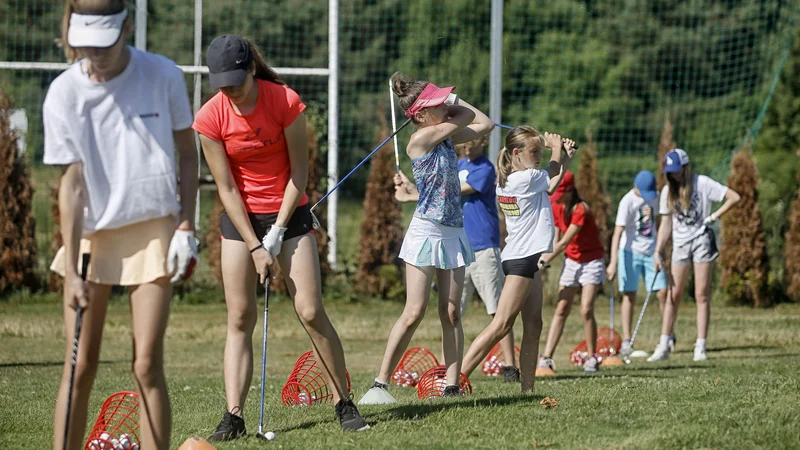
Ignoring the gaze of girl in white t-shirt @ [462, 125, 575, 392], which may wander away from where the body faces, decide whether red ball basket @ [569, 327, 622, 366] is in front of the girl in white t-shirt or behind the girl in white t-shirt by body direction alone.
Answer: in front

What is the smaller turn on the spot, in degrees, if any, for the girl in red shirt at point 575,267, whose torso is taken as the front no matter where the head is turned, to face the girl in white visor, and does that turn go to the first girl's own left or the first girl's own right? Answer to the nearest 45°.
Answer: approximately 45° to the first girl's own left

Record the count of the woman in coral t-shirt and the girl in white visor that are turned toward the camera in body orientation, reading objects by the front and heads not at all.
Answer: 2

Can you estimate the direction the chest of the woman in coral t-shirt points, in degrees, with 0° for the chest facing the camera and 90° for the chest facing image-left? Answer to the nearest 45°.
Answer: approximately 0°

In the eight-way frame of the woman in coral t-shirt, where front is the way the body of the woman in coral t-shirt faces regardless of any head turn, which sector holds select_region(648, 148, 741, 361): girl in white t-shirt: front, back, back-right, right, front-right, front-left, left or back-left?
back-left

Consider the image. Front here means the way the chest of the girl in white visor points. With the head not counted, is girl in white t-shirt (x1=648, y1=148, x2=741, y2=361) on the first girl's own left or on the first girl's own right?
on the first girl's own left

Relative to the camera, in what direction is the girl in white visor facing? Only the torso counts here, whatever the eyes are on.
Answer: toward the camera

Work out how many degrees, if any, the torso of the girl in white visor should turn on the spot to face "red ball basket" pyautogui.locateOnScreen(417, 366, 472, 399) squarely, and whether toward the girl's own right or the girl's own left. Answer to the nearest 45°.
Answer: approximately 135° to the girl's own left

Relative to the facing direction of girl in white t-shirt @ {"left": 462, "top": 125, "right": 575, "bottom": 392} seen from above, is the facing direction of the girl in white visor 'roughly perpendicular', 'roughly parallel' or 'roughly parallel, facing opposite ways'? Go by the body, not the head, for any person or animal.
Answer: roughly perpendicular
